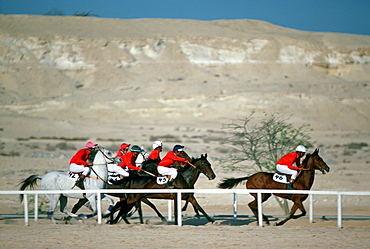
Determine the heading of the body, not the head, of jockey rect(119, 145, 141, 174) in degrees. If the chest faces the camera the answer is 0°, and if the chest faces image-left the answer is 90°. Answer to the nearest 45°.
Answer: approximately 270°

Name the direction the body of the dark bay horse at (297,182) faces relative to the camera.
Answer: to the viewer's right

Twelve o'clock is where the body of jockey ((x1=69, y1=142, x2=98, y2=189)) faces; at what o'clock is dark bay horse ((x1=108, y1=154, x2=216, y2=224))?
The dark bay horse is roughly at 12 o'clock from the jockey.

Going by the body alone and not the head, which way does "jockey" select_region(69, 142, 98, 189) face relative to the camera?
to the viewer's right

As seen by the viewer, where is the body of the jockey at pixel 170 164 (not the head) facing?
to the viewer's right

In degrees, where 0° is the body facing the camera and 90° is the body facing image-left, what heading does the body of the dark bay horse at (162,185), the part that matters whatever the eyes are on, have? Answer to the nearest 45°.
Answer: approximately 270°

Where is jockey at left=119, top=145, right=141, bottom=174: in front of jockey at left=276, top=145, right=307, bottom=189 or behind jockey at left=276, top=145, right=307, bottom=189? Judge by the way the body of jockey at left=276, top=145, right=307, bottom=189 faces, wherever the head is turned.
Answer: behind

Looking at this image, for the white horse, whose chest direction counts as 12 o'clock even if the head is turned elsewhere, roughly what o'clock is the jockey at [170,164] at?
The jockey is roughly at 12 o'clock from the white horse.

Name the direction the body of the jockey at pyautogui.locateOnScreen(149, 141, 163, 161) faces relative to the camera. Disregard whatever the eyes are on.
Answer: to the viewer's right

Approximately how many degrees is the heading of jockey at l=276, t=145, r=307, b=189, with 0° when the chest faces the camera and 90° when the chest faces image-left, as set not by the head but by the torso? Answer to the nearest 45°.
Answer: approximately 270°
